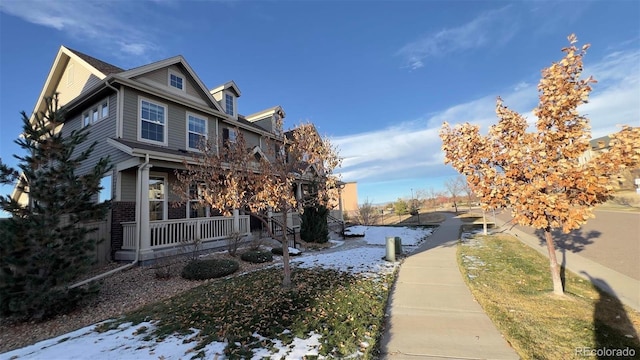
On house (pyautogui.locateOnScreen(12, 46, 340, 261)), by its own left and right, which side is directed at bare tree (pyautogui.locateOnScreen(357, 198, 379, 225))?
left

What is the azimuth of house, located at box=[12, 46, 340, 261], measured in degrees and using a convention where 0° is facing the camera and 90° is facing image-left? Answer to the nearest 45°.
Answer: approximately 315°

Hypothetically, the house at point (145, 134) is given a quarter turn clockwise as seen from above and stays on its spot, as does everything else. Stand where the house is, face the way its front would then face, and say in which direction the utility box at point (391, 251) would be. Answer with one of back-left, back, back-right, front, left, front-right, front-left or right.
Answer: left

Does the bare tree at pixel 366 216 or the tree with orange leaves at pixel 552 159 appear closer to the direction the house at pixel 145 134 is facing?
the tree with orange leaves

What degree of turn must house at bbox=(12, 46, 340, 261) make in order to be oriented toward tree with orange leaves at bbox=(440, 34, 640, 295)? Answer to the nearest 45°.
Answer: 0° — it already faces it

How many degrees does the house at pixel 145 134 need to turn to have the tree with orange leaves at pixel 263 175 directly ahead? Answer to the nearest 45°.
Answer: approximately 45° to its right
